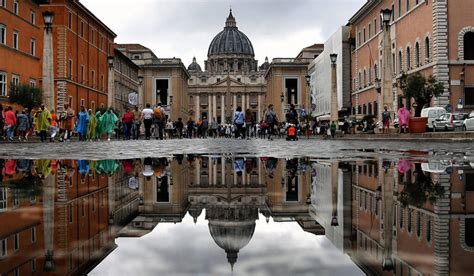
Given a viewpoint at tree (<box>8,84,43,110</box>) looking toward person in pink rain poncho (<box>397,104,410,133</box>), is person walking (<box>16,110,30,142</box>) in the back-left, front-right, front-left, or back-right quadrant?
front-right
